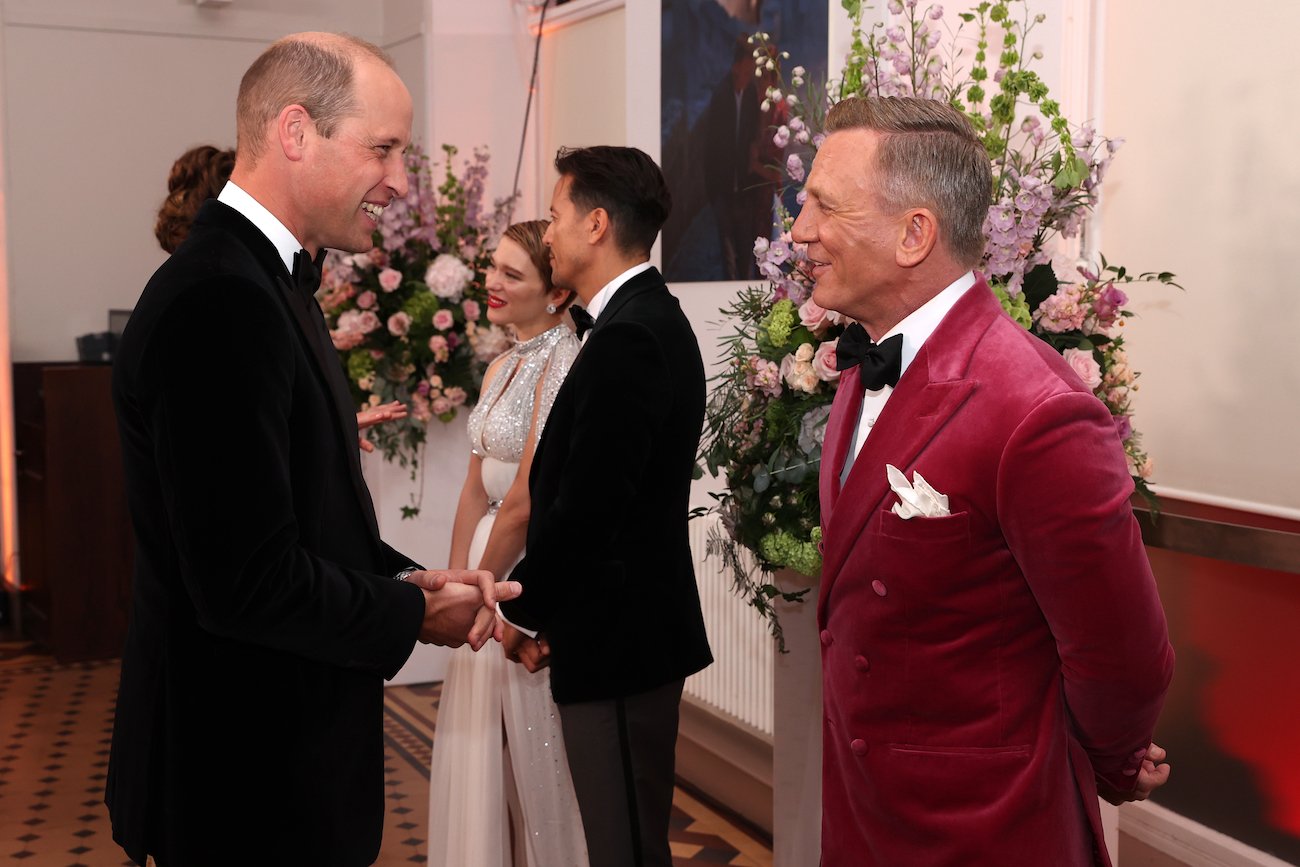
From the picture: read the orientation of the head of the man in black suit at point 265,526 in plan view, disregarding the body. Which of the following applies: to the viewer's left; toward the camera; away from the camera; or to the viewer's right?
to the viewer's right

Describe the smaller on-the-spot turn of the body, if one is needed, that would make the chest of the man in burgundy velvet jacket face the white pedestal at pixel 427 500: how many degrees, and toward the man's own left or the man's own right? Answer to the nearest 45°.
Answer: approximately 90° to the man's own right

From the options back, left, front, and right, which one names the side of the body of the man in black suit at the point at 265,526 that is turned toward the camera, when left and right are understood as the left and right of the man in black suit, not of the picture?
right

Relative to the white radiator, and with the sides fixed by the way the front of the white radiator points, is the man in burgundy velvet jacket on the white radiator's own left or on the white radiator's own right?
on the white radiator's own left

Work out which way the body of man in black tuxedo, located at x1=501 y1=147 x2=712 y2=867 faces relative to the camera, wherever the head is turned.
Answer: to the viewer's left

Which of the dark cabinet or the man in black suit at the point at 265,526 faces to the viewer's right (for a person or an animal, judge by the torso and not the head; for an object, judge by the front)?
the man in black suit

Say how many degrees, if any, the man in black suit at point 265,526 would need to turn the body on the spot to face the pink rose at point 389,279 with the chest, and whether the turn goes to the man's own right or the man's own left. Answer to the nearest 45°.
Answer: approximately 90° to the man's own left

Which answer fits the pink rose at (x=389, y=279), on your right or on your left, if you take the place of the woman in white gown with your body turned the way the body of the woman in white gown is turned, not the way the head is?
on your right

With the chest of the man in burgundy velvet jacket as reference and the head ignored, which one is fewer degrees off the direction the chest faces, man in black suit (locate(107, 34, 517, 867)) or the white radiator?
the man in black suit
